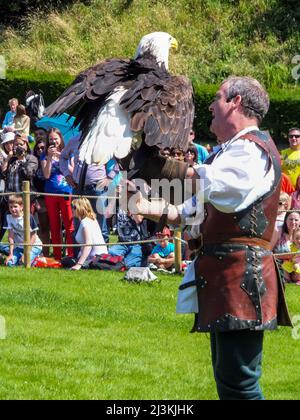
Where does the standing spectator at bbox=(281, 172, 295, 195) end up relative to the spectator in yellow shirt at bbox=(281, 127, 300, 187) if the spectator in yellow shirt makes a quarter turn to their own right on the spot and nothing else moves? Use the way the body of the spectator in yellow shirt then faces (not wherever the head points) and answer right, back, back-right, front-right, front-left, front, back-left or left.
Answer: left

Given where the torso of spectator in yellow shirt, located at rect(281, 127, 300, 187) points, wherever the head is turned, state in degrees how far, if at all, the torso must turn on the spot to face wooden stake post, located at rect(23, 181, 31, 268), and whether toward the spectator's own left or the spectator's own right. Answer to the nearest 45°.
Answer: approximately 45° to the spectator's own right

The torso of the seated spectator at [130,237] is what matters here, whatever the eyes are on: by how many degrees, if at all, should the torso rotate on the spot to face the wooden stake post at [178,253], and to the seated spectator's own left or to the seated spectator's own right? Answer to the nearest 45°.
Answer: approximately 90° to the seated spectator's own left

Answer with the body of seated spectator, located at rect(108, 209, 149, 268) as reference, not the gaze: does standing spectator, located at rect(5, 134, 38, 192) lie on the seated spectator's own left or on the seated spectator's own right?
on the seated spectator's own right

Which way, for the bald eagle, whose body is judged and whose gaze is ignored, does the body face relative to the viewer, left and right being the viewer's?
facing away from the viewer and to the right of the viewer

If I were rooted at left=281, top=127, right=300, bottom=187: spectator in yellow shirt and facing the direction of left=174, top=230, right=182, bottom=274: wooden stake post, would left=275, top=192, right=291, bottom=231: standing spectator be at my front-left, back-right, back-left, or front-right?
front-left

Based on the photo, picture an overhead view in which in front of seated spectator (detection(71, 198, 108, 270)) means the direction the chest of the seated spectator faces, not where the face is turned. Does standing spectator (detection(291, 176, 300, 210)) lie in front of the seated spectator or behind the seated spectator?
behind

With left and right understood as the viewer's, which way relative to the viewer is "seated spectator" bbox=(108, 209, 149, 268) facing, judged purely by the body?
facing the viewer and to the left of the viewer

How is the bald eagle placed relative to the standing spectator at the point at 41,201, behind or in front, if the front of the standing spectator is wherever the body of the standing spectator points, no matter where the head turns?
in front

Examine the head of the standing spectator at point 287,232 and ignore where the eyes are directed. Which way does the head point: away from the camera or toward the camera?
toward the camera

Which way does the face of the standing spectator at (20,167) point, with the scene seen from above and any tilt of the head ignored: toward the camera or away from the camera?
toward the camera

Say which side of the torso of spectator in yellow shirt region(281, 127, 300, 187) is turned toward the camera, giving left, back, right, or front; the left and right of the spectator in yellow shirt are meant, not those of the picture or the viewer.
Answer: front

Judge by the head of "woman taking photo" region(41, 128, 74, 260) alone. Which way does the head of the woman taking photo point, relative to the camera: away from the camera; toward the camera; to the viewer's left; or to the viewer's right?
toward the camera
